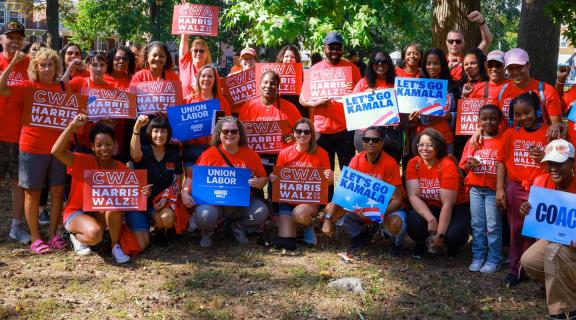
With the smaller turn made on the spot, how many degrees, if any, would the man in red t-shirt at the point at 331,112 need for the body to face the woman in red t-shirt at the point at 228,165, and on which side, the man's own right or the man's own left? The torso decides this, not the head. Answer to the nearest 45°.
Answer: approximately 45° to the man's own right

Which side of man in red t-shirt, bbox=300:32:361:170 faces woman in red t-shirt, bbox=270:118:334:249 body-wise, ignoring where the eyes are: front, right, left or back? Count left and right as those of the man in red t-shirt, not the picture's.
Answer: front

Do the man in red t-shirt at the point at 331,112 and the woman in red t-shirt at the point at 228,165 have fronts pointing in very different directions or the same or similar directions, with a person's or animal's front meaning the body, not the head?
same or similar directions

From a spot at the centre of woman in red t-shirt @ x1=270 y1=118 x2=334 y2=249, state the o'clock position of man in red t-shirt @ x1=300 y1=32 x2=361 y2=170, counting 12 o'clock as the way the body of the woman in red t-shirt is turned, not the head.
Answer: The man in red t-shirt is roughly at 7 o'clock from the woman in red t-shirt.

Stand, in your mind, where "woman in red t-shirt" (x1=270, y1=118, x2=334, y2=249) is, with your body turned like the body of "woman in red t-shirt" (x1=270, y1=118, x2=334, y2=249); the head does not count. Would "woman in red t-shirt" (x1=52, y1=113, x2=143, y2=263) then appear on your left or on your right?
on your right

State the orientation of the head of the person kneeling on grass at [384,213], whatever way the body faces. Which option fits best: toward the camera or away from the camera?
toward the camera

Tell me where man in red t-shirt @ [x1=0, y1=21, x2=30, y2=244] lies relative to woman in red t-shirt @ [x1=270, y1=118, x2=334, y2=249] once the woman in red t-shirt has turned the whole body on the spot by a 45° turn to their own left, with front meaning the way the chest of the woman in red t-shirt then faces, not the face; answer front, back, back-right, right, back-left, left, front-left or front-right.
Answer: back-right

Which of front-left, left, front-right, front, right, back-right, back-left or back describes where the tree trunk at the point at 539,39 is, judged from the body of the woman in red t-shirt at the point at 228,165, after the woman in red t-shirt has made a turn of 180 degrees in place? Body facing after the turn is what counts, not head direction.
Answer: front-right

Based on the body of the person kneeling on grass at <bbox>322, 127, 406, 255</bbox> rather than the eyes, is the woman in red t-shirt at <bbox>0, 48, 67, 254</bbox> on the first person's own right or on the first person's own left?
on the first person's own right

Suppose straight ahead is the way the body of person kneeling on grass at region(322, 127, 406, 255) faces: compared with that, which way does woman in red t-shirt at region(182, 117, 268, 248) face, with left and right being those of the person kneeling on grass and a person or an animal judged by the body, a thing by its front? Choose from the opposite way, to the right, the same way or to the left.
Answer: the same way

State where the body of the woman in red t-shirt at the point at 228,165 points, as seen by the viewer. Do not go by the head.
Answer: toward the camera

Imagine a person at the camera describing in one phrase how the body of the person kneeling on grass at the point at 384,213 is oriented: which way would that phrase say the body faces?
toward the camera

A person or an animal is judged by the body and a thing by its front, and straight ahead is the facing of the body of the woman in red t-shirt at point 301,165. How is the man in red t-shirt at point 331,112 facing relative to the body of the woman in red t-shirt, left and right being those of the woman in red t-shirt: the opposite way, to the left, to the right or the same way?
the same way

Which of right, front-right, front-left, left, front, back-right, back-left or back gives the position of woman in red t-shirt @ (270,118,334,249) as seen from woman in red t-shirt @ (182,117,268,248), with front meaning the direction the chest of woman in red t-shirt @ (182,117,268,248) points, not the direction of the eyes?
left

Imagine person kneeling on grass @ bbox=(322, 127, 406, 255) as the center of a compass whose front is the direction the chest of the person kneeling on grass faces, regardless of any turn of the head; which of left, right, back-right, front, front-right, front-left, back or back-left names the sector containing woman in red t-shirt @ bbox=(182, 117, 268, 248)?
right

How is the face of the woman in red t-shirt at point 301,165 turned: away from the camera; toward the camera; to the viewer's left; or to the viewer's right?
toward the camera

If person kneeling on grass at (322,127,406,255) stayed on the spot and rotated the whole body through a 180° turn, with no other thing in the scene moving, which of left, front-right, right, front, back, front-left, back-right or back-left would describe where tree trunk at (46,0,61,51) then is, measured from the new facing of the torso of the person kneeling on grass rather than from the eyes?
front-left
